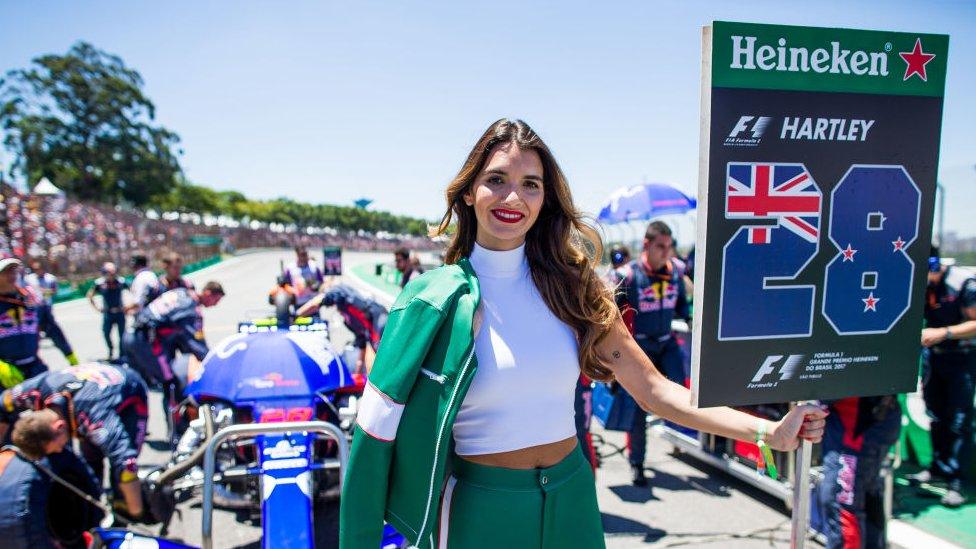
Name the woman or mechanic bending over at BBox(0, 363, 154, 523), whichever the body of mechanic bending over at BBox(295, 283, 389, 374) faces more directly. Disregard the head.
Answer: the mechanic bending over at BBox(0, 363, 154, 523)

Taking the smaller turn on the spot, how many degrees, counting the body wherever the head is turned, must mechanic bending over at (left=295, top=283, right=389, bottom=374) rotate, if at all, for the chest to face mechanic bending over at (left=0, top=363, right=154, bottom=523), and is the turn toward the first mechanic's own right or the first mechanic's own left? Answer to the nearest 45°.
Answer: approximately 45° to the first mechanic's own left

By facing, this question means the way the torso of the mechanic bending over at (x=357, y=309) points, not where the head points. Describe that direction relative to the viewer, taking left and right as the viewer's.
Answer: facing to the left of the viewer

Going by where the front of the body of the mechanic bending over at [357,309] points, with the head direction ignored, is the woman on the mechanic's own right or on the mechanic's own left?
on the mechanic's own left
